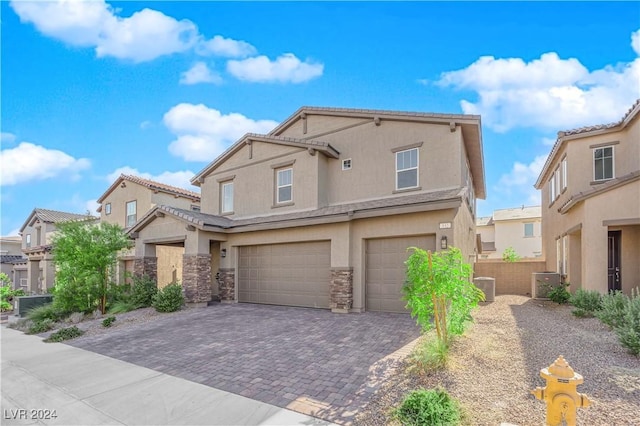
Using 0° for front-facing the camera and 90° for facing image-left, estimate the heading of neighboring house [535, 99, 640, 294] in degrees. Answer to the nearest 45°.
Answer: approximately 0°

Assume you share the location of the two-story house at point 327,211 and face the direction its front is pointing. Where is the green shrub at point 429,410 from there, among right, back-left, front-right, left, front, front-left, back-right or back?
front-left

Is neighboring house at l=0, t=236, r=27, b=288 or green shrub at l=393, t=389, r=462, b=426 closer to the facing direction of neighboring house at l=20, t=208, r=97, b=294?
the green shrub

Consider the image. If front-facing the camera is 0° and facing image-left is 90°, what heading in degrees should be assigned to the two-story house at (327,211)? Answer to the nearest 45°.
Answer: approximately 45°

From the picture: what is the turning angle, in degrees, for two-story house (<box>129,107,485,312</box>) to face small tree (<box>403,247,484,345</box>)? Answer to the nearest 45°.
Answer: approximately 45° to its left

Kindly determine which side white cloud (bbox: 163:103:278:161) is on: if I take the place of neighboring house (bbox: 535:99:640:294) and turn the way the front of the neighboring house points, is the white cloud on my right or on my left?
on my right

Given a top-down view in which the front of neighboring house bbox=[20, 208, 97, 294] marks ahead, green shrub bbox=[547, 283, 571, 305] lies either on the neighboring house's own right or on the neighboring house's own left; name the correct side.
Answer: on the neighboring house's own left
